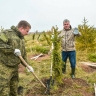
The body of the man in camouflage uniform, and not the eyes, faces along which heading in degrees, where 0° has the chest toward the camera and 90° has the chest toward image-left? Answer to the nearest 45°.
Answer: approximately 270°
